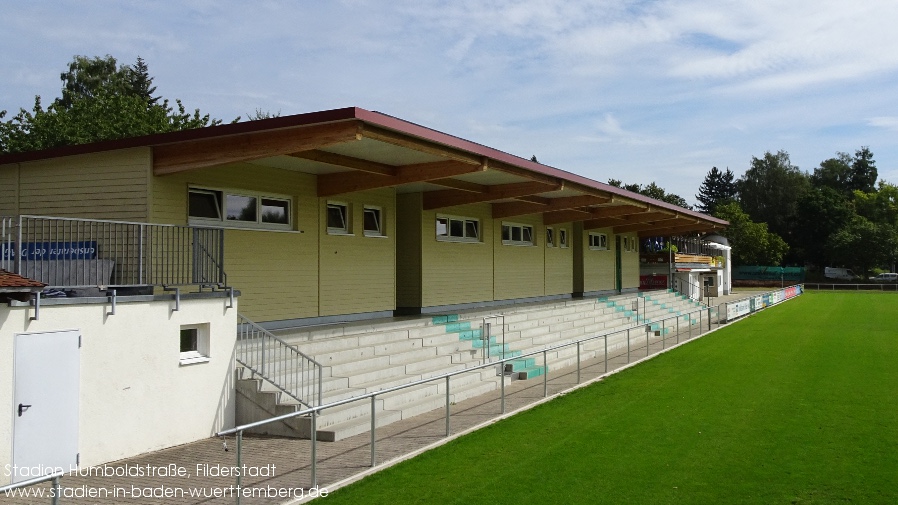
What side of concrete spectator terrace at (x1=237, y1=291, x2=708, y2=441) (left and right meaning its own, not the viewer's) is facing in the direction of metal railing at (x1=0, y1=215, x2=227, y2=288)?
right

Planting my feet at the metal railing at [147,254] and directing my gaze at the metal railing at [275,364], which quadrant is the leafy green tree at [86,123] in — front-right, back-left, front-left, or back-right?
back-left

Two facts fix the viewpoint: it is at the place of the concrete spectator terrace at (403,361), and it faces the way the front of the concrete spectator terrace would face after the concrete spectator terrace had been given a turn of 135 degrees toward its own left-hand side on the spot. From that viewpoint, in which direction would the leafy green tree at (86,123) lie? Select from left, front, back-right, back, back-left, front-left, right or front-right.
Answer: front-left

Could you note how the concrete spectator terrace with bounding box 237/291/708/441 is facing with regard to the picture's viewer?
facing the viewer and to the right of the viewer
